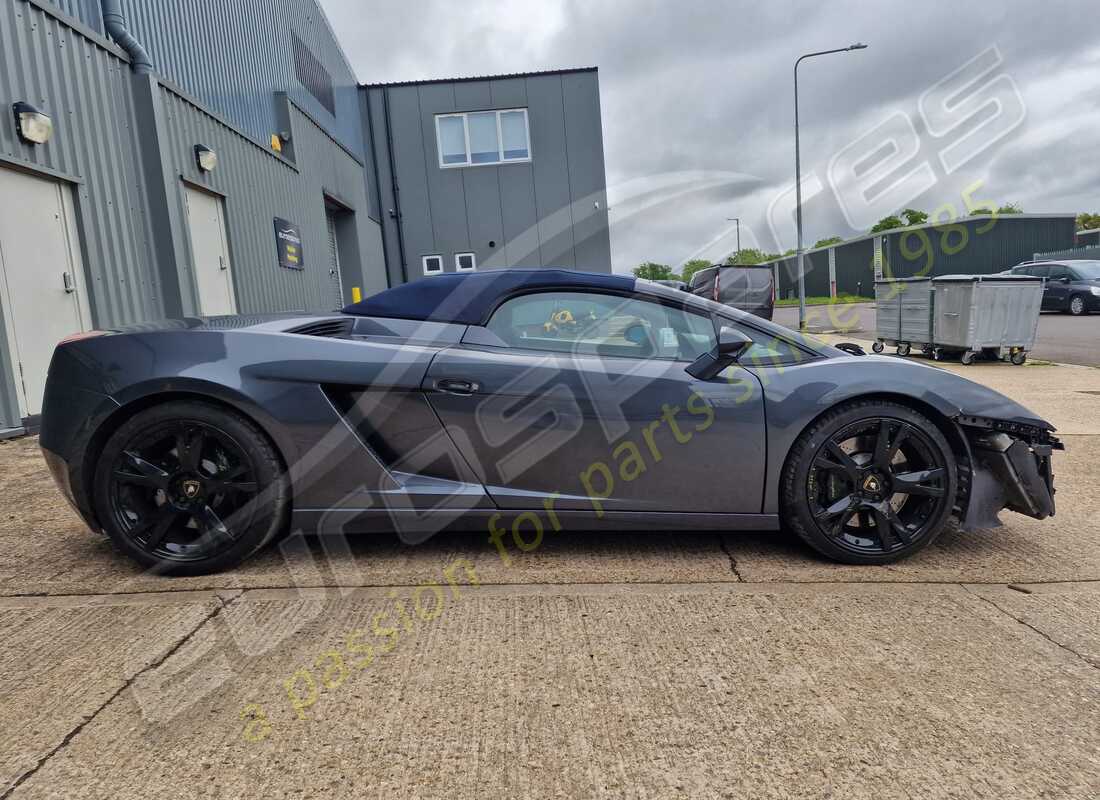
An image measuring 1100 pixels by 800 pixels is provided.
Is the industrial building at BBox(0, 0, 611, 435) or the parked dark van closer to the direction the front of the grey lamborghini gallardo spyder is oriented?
the parked dark van

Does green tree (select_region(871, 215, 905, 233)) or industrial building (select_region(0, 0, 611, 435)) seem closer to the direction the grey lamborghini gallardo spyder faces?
the green tree

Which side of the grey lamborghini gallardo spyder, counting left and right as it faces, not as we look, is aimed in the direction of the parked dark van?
left

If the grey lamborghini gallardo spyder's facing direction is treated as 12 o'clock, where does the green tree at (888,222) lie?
The green tree is roughly at 10 o'clock from the grey lamborghini gallardo spyder.

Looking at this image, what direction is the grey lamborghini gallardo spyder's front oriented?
to the viewer's right

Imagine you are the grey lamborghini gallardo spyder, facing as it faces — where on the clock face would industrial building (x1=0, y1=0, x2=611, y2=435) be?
The industrial building is roughly at 8 o'clock from the grey lamborghini gallardo spyder.
